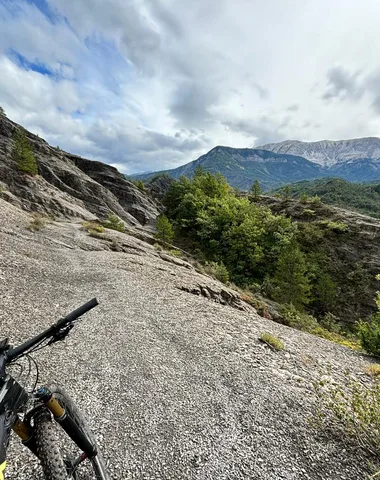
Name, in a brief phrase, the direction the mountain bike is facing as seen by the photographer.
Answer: facing away from the viewer and to the right of the viewer

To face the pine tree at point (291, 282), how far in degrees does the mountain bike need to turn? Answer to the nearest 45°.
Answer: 0° — it already faces it

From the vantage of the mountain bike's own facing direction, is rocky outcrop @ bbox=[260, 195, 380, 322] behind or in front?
in front

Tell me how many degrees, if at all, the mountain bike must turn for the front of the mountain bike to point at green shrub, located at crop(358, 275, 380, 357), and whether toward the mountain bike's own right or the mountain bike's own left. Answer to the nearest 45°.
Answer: approximately 45° to the mountain bike's own right

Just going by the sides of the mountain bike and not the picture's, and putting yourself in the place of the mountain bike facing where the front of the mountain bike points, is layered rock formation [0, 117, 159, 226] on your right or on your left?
on your left

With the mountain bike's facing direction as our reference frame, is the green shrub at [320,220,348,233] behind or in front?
in front

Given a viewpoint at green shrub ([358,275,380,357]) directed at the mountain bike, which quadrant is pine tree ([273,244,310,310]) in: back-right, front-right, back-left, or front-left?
back-right

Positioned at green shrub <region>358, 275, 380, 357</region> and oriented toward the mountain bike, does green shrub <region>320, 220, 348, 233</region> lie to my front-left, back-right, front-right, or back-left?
back-right

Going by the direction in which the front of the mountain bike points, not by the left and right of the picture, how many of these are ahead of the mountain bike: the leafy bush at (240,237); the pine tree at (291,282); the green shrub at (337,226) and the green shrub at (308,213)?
4

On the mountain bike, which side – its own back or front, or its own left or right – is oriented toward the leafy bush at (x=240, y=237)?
front

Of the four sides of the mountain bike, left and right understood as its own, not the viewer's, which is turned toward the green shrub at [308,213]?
front
